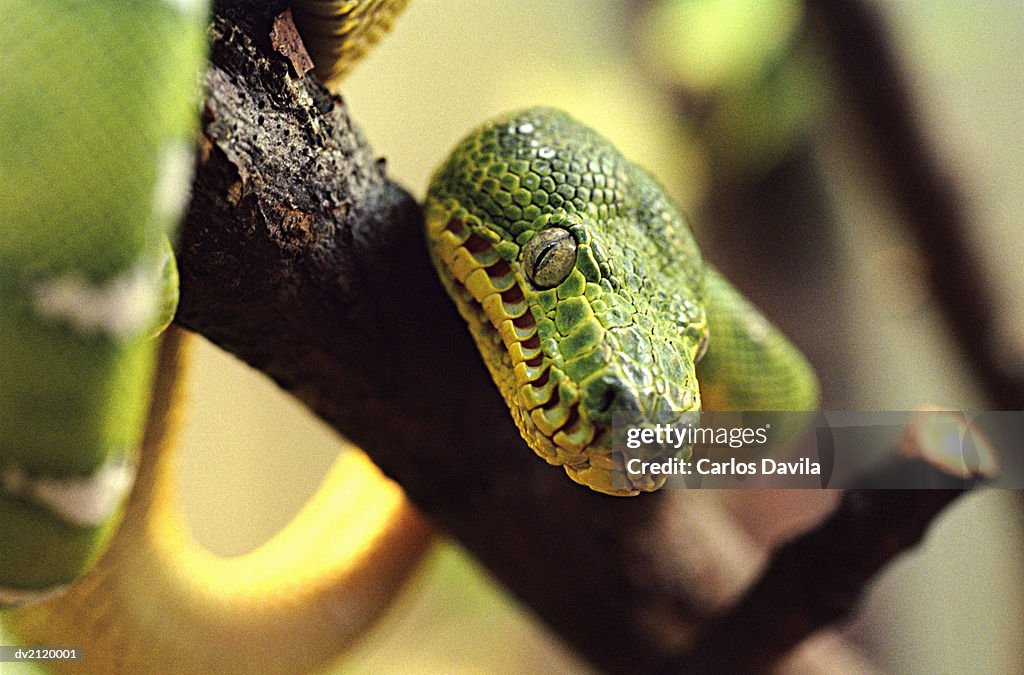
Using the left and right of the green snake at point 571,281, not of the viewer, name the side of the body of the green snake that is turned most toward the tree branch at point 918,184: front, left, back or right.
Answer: left

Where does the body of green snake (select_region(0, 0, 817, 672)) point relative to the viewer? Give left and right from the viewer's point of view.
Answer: facing the viewer and to the right of the viewer
